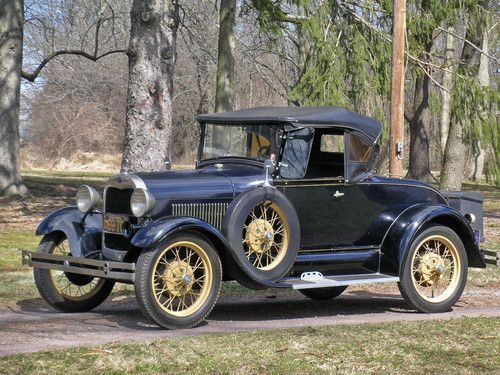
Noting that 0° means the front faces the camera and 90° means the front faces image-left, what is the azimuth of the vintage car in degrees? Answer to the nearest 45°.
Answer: approximately 45°

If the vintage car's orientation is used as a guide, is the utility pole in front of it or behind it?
behind
